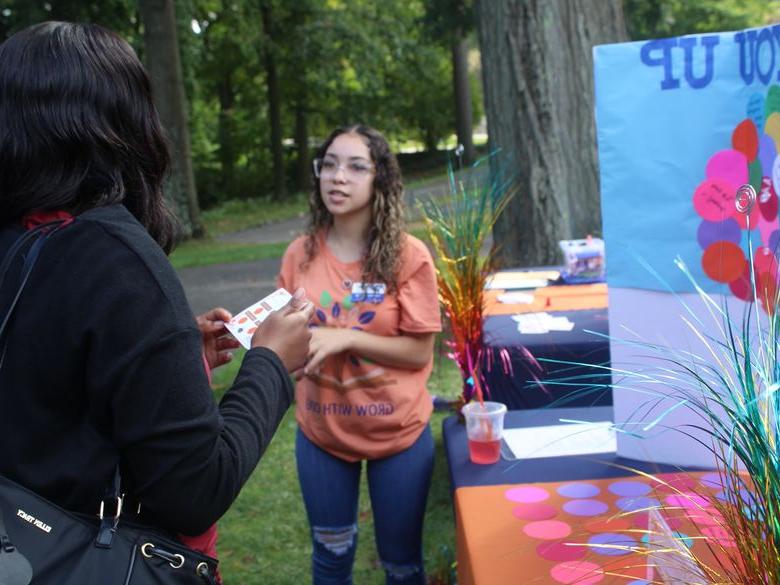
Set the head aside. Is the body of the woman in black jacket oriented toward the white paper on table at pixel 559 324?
yes

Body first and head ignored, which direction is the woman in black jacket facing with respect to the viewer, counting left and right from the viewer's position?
facing away from the viewer and to the right of the viewer

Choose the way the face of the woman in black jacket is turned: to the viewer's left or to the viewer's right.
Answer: to the viewer's right

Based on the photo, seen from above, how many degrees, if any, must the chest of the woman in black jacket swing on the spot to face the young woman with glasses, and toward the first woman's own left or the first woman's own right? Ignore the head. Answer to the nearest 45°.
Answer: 0° — they already face them

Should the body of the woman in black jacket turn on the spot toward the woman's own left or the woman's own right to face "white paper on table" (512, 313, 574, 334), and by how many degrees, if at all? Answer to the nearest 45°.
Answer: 0° — they already face it
